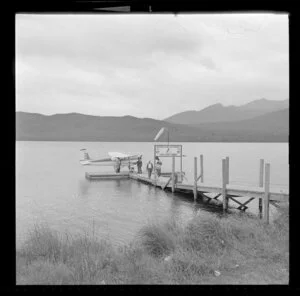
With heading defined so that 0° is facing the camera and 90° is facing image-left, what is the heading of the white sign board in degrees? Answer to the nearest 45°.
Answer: approximately 0°
